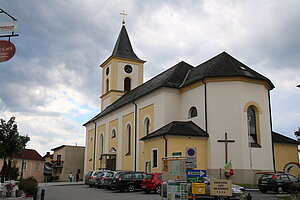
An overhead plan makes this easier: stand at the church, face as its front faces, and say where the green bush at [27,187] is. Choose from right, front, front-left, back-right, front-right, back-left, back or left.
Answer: left

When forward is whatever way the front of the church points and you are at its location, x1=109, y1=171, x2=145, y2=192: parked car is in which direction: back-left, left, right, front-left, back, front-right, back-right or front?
left

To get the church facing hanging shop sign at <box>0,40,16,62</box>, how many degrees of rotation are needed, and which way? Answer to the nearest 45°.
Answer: approximately 90° to its left

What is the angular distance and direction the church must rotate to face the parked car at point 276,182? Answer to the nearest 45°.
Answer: approximately 180°

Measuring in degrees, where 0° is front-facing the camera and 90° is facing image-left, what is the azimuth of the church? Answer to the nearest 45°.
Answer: approximately 135°

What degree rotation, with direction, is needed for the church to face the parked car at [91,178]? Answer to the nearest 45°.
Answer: approximately 45° to its left

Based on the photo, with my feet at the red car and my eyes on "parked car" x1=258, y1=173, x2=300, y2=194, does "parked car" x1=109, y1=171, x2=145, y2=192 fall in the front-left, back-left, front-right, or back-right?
back-left

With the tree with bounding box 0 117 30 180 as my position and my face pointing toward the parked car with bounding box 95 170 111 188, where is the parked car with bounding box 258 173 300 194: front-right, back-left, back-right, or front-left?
front-right

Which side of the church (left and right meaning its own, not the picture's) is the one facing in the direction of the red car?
left

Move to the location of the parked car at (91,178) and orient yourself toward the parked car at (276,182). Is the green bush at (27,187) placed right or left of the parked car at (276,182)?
right

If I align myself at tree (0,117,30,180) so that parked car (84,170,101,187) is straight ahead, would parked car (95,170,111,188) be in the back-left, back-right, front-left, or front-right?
front-right
